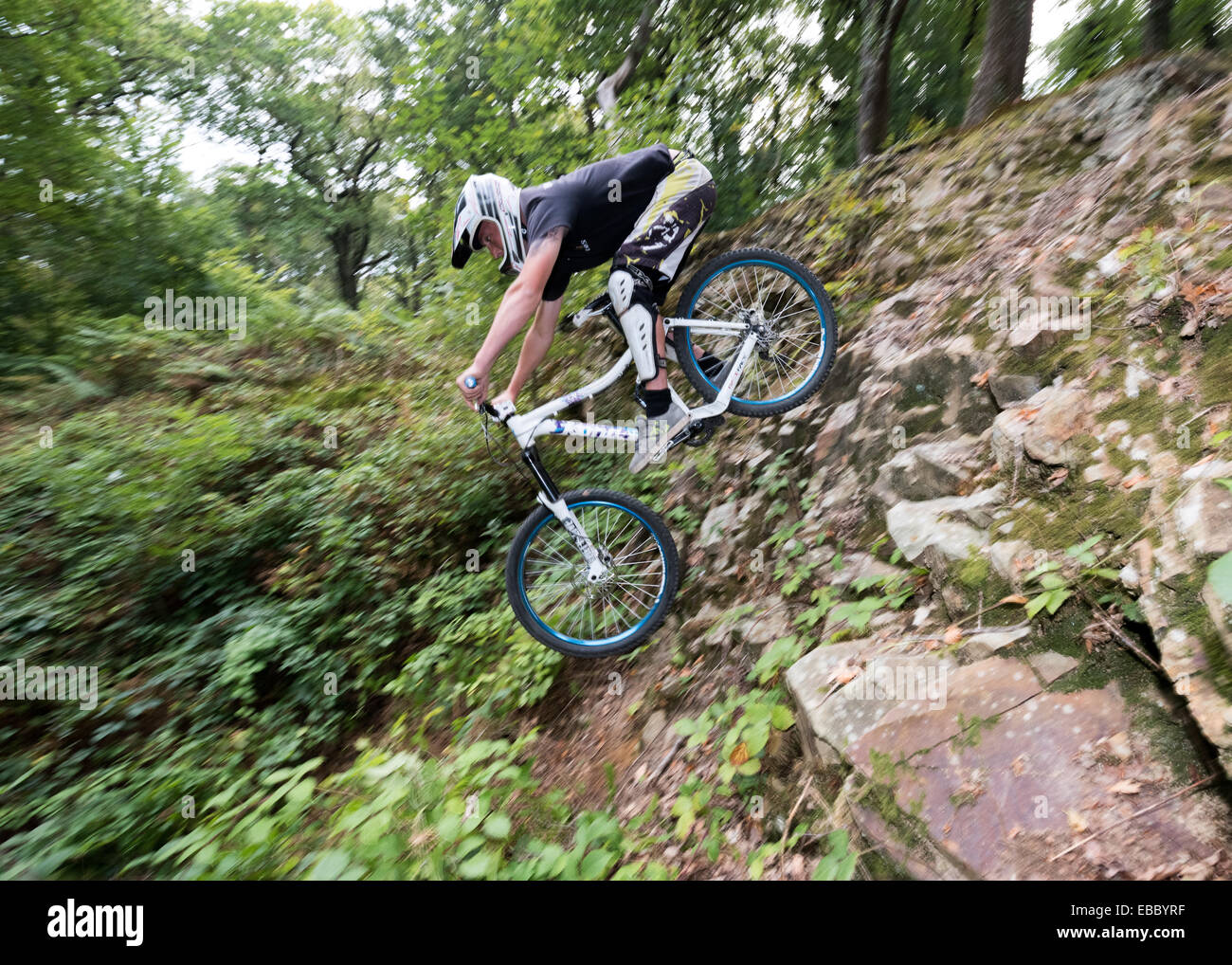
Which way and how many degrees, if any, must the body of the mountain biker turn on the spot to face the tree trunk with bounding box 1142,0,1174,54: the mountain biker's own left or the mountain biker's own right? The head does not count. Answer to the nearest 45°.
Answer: approximately 135° to the mountain biker's own right

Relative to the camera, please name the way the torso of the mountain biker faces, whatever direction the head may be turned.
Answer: to the viewer's left

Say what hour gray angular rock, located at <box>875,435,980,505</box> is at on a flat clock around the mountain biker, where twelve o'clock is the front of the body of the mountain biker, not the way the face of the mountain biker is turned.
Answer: The gray angular rock is roughly at 7 o'clock from the mountain biker.

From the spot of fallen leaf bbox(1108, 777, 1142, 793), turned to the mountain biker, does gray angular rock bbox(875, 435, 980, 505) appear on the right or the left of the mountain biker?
right

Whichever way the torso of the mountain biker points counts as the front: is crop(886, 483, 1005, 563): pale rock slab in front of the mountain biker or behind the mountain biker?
behind

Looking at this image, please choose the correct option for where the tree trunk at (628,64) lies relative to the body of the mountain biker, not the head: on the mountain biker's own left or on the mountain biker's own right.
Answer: on the mountain biker's own right

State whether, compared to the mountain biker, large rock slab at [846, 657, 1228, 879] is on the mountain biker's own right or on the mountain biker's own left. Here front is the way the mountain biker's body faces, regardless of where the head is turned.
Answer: on the mountain biker's own left

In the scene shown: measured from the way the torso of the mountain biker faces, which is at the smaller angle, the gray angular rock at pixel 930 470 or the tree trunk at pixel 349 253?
the tree trunk

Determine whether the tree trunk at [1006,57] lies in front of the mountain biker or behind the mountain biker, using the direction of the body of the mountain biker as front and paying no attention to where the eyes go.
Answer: behind
